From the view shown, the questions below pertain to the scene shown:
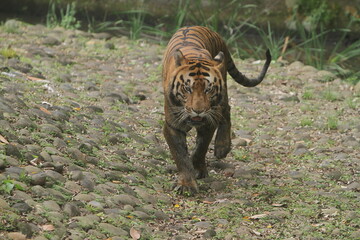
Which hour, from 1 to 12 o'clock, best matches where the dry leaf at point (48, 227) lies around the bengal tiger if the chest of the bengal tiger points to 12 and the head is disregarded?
The dry leaf is roughly at 1 o'clock from the bengal tiger.

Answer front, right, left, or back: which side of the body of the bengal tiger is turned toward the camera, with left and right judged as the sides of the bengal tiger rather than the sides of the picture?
front

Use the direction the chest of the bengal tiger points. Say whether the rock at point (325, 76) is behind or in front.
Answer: behind

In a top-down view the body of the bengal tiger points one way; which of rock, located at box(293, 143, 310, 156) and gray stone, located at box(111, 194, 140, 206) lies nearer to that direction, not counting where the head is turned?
the gray stone

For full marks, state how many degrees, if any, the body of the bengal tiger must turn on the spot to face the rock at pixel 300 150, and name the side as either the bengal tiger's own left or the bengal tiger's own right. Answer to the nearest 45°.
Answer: approximately 135° to the bengal tiger's own left

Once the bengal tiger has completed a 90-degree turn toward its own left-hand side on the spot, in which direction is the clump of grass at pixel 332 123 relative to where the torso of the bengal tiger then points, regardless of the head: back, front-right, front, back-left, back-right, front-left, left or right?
front-left

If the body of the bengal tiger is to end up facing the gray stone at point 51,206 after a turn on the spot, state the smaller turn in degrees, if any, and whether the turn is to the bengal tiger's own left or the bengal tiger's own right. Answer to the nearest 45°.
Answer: approximately 45° to the bengal tiger's own right

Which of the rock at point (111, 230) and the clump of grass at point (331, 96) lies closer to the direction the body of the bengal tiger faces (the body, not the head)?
the rock

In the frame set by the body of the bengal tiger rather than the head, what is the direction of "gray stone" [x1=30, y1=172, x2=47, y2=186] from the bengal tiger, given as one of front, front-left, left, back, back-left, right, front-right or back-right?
front-right

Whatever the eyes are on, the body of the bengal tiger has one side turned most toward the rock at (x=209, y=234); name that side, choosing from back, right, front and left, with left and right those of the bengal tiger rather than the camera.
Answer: front

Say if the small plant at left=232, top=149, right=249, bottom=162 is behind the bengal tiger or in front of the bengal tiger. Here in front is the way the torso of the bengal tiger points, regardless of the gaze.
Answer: behind

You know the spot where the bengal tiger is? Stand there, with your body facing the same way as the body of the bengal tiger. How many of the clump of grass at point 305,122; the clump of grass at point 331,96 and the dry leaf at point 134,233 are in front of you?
1

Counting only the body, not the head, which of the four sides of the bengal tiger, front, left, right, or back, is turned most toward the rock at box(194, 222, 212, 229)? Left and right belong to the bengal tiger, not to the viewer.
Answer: front

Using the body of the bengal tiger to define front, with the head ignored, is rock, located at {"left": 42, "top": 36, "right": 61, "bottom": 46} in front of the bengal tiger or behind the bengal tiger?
behind

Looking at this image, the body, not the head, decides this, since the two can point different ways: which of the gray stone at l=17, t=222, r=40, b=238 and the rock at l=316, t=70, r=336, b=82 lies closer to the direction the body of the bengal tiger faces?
the gray stone
